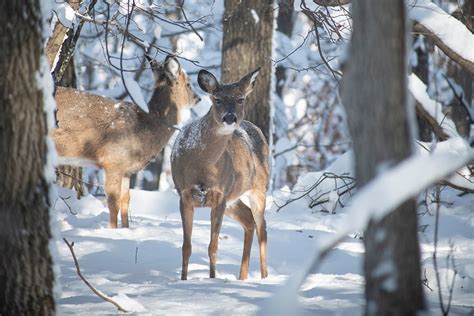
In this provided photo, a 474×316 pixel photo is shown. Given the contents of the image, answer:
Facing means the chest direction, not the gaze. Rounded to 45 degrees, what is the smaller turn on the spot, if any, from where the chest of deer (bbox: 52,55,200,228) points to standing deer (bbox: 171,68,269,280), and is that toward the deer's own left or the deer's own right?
approximately 45° to the deer's own right

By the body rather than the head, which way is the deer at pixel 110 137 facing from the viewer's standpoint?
to the viewer's right

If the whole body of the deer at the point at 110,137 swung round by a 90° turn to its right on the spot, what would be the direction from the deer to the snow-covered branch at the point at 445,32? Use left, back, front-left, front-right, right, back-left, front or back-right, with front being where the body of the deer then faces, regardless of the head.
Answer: front-left

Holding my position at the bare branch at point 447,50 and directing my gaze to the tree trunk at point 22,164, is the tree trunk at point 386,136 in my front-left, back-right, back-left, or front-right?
front-left

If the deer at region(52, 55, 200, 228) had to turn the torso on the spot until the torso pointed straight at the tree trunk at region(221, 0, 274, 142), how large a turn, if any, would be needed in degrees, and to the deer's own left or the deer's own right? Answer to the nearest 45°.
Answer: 0° — it already faces it

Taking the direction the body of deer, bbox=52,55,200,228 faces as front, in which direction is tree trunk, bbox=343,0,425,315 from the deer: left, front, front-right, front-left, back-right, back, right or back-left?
right

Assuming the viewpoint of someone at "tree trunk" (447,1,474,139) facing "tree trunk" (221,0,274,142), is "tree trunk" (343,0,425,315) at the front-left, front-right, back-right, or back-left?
front-left

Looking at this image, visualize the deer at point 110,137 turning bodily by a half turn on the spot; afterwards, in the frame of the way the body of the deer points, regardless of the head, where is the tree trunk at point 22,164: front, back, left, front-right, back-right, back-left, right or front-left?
left

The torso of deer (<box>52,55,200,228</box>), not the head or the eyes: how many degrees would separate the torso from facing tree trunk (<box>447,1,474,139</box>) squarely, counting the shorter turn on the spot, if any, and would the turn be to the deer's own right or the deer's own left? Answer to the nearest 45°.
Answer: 0° — it already faces it
